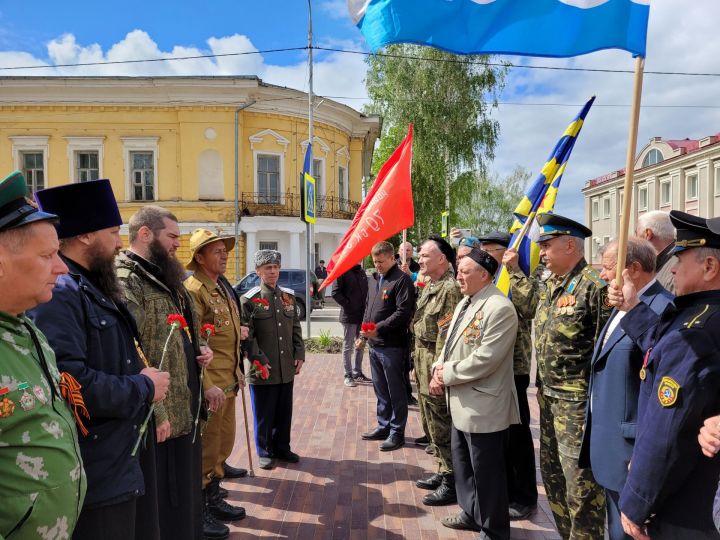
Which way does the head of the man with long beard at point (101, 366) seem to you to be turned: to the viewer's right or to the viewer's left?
to the viewer's right

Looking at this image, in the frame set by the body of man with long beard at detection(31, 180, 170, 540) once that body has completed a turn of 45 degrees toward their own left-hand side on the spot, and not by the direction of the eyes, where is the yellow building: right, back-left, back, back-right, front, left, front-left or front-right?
front-left

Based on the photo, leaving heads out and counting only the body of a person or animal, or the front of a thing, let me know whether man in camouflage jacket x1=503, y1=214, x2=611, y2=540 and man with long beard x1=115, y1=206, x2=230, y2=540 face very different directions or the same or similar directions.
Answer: very different directions

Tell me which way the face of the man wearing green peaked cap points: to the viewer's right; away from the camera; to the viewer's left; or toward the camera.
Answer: to the viewer's right

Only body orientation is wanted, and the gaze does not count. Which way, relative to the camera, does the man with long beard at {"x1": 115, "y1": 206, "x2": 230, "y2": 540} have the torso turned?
to the viewer's right

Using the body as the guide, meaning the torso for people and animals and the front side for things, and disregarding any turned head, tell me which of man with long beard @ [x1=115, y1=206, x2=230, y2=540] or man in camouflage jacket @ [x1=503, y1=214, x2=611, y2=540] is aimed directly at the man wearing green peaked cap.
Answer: the man in camouflage jacket

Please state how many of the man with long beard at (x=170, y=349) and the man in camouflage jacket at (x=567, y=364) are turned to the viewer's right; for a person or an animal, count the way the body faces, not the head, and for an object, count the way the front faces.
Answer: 1

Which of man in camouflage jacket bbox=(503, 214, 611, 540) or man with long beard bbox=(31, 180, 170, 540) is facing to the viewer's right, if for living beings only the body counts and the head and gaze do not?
the man with long beard

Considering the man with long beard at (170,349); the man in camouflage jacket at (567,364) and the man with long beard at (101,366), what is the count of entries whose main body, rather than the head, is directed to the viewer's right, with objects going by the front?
2

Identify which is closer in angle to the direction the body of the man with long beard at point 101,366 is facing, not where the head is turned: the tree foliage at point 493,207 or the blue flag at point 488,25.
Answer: the blue flag

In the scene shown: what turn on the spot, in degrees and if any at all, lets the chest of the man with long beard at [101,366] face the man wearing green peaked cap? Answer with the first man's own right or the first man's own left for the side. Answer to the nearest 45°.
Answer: approximately 90° to the first man's own right

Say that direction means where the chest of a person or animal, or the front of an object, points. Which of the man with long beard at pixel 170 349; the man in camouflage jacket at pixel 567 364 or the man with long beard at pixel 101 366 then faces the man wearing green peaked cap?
the man in camouflage jacket

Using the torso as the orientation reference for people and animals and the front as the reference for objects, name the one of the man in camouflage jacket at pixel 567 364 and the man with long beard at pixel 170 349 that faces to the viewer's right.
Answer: the man with long beard

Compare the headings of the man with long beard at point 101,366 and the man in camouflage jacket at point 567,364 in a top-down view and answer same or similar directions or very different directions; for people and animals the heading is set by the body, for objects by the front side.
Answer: very different directions

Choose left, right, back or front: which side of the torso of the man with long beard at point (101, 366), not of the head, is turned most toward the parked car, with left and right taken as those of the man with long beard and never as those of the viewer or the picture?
left

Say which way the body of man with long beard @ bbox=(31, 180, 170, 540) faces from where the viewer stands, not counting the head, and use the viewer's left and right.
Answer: facing to the right of the viewer
